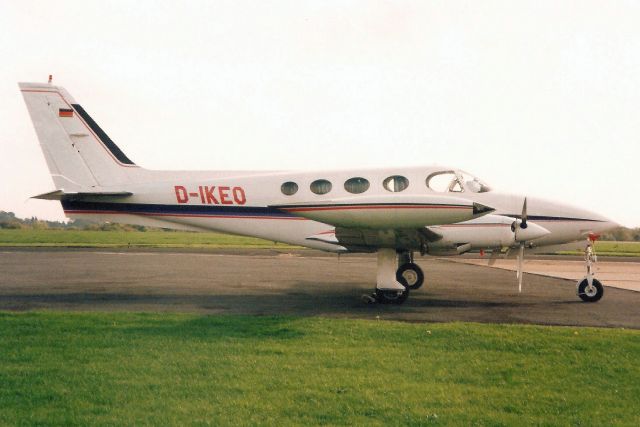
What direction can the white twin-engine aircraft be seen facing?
to the viewer's right
